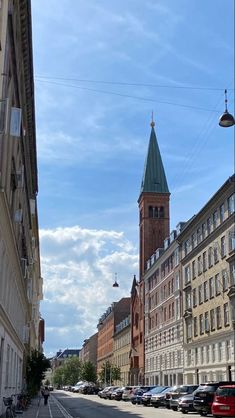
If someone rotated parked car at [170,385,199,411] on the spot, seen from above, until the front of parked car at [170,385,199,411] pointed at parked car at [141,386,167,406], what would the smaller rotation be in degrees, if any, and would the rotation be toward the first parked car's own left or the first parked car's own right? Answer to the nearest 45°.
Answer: approximately 135° to the first parked car's own right

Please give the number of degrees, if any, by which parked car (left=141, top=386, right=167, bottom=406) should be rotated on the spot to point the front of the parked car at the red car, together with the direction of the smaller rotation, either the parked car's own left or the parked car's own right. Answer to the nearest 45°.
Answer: approximately 45° to the parked car's own left

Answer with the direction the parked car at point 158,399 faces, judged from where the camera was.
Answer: facing the viewer and to the left of the viewer

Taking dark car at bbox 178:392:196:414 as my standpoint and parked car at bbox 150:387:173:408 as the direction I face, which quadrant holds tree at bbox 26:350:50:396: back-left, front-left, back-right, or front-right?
front-left

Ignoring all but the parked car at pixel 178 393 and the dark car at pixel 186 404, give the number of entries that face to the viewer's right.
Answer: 0

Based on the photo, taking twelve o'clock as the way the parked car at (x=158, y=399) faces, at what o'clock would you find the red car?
The red car is roughly at 10 o'clock from the parked car.

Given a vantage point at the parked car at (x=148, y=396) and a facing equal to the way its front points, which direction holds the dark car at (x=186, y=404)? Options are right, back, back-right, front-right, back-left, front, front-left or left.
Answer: front-left

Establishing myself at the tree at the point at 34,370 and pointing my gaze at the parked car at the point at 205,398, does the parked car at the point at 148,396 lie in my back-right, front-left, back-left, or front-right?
front-left

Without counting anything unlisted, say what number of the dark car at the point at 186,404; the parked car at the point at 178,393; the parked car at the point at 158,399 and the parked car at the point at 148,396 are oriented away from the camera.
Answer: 0

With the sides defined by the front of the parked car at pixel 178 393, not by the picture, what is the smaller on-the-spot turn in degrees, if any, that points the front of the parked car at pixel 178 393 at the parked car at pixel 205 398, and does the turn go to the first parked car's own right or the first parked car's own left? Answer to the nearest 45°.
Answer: approximately 45° to the first parked car's own left

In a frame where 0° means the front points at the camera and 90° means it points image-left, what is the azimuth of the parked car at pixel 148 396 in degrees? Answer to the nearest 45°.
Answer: approximately 45°
